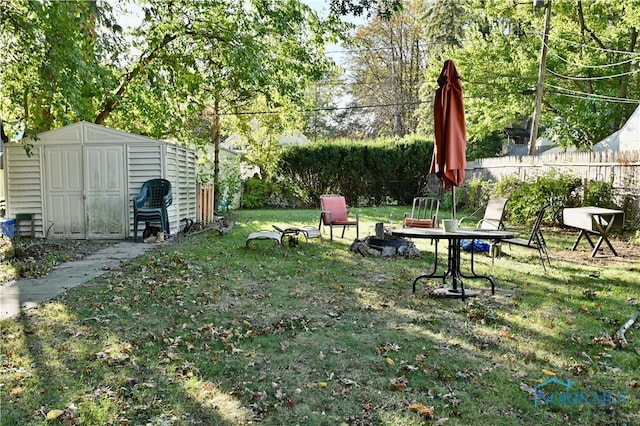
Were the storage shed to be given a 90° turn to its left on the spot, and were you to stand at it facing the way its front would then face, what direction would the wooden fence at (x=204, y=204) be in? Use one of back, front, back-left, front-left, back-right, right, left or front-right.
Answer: front-left

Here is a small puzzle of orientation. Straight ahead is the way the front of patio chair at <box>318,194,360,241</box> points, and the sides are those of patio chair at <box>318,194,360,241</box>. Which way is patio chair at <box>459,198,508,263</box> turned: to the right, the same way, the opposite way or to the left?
to the right

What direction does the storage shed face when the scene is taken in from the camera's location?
facing the viewer

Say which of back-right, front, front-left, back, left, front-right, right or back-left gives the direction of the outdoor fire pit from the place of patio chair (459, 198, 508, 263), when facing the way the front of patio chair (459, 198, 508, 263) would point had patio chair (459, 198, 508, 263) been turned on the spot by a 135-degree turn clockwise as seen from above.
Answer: left

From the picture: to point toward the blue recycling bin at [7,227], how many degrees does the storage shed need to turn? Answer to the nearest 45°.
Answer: approximately 90° to its right

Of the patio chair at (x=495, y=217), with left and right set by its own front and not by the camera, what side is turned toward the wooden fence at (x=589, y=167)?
back

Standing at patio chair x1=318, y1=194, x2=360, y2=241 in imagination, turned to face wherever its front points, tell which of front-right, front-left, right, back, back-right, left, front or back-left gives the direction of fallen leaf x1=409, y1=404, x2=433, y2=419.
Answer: front-right

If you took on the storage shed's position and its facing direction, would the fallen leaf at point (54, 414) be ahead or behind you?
ahead

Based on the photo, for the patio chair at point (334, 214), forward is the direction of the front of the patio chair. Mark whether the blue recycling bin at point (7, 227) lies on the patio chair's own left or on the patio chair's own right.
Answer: on the patio chair's own right

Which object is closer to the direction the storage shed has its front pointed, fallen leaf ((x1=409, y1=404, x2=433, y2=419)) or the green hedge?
the fallen leaf

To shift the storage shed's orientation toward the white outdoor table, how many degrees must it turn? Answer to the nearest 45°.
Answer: approximately 45° to its left

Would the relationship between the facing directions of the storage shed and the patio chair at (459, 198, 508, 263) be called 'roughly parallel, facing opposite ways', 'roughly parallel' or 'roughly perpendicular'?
roughly perpendicular

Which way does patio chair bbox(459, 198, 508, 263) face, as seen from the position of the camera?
facing the viewer and to the left of the viewer

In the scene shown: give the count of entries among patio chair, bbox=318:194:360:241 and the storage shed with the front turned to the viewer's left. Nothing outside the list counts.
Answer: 0

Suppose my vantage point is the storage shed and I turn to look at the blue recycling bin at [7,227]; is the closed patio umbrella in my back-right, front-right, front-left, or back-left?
back-left

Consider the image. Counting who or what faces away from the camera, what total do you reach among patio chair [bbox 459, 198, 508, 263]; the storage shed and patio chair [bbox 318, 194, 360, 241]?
0

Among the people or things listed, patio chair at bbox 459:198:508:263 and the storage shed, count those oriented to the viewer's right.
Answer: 0
